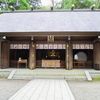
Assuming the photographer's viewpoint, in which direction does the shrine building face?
facing the viewer

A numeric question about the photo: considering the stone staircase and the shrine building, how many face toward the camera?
2

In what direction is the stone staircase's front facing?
toward the camera
